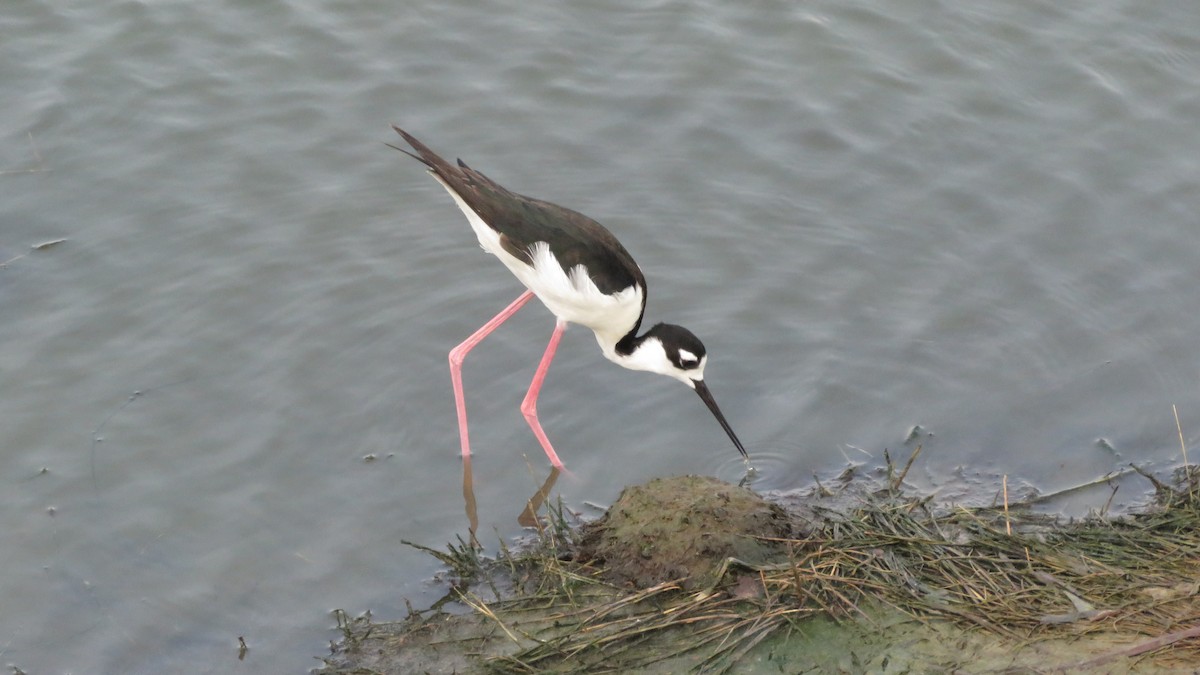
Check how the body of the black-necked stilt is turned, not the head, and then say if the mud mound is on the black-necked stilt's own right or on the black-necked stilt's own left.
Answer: on the black-necked stilt's own right

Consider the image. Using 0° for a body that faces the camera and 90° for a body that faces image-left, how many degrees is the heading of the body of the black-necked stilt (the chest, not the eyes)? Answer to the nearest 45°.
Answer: approximately 270°
